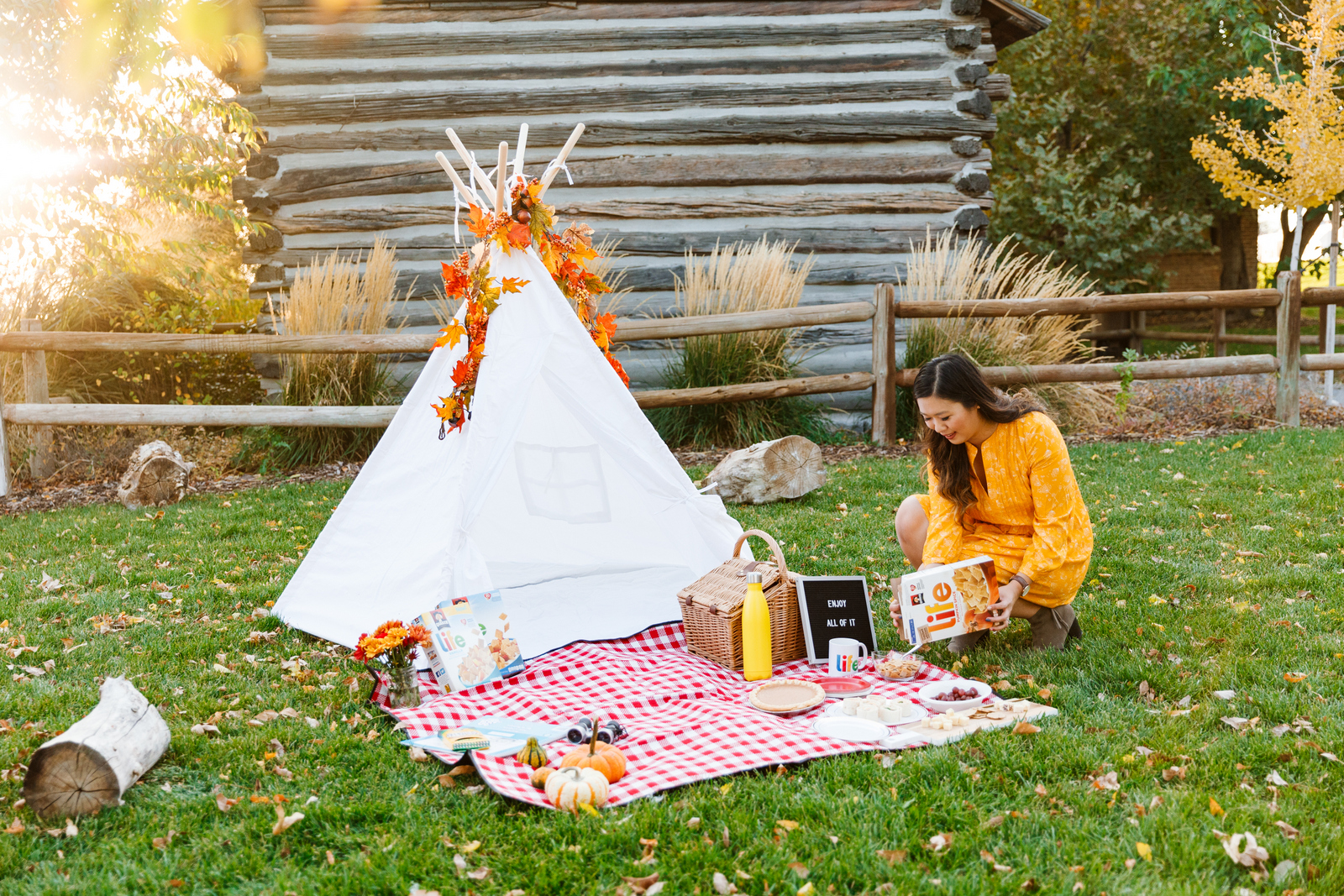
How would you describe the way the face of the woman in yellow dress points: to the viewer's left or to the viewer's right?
to the viewer's left

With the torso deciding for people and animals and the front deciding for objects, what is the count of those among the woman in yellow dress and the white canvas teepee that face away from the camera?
0

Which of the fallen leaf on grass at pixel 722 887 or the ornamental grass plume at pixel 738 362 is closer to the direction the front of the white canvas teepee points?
the fallen leaf on grass

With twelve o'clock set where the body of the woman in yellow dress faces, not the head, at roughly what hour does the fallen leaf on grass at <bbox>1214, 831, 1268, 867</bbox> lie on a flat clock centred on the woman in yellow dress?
The fallen leaf on grass is roughly at 10 o'clock from the woman in yellow dress.

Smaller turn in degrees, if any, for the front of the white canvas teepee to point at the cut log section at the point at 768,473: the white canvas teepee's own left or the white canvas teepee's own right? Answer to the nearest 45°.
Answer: approximately 90° to the white canvas teepee's own left

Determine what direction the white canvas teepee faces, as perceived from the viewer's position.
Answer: facing the viewer and to the right of the viewer

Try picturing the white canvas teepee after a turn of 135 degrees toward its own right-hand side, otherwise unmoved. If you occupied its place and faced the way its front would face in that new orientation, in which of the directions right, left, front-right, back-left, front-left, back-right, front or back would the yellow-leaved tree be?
back-right

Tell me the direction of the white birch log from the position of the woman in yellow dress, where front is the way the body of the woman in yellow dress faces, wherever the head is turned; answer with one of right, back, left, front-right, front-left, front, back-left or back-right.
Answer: front

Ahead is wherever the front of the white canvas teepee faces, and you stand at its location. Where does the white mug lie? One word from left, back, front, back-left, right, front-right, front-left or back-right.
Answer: front

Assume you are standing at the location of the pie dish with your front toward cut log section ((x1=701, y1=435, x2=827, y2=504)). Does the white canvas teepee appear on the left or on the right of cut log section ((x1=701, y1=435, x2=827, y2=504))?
left

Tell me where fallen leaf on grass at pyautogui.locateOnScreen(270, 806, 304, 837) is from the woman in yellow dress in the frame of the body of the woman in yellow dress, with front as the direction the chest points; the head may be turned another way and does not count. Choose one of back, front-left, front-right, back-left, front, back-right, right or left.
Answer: front
